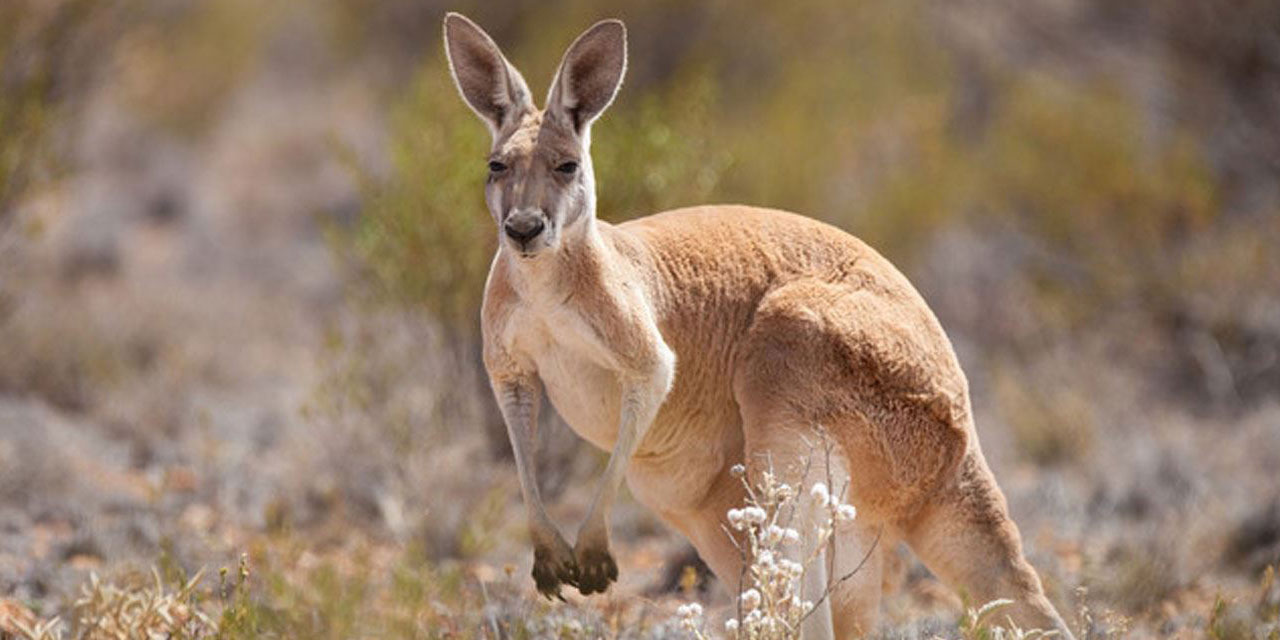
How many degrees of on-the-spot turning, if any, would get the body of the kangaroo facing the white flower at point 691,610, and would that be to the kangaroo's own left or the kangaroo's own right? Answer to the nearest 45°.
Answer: approximately 45° to the kangaroo's own left

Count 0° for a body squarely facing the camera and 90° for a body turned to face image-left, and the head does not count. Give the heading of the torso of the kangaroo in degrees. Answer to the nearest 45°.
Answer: approximately 45°

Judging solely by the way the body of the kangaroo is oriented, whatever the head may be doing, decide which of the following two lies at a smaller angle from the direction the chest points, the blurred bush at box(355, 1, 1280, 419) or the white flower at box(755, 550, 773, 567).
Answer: the white flower

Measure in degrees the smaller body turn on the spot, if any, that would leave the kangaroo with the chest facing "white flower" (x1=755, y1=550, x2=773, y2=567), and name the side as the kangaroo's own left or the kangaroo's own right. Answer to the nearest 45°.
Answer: approximately 45° to the kangaroo's own left

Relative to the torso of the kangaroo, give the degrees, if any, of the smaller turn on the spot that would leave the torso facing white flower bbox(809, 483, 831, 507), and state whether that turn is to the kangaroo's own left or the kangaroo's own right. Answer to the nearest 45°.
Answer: approximately 90° to the kangaroo's own left

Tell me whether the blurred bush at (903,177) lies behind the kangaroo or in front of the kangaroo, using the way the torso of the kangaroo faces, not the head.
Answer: behind

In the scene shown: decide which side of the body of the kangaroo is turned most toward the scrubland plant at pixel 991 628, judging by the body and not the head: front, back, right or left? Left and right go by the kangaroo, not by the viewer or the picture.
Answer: back
